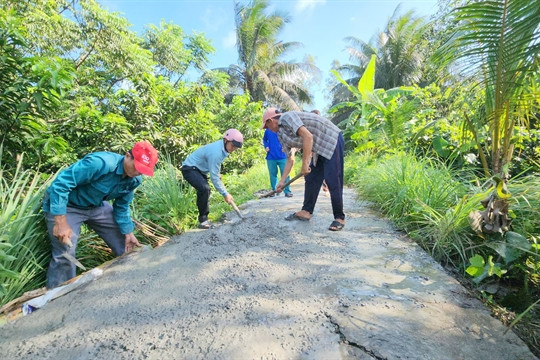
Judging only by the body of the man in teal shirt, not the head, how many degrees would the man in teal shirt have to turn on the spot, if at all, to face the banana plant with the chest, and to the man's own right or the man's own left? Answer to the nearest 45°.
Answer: approximately 45° to the man's own left

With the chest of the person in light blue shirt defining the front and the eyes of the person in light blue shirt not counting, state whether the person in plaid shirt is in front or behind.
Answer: in front

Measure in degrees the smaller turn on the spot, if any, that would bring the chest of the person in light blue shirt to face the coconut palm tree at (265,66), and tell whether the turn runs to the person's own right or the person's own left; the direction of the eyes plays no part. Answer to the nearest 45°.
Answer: approximately 90° to the person's own left

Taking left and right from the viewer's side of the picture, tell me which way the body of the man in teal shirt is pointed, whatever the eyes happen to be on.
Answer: facing the viewer and to the right of the viewer

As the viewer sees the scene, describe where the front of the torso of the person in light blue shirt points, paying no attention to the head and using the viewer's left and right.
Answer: facing to the right of the viewer

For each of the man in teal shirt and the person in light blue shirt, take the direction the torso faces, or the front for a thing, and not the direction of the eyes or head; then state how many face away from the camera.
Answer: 0

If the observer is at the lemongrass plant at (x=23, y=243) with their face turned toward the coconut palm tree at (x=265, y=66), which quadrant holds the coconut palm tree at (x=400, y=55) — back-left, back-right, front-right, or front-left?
front-right

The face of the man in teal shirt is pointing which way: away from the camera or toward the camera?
toward the camera

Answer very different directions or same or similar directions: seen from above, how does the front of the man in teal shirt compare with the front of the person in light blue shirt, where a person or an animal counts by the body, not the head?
same or similar directions

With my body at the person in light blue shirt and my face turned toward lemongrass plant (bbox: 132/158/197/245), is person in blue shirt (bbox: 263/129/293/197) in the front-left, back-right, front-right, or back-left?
back-right

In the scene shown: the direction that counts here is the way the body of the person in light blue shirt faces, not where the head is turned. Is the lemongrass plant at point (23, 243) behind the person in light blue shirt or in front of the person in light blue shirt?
behind

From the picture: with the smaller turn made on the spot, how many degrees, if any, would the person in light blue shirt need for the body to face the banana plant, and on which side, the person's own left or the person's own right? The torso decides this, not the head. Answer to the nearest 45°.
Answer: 0° — they already face it

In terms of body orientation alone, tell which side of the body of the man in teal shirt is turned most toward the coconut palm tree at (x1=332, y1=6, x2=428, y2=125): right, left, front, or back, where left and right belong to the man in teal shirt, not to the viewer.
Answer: left
